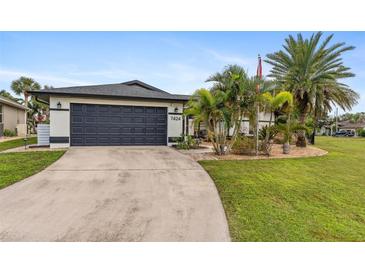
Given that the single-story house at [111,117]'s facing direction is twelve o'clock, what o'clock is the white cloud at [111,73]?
The white cloud is roughly at 6 o'clock from the single-story house.

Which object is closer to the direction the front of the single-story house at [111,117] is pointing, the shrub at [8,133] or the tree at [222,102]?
the tree

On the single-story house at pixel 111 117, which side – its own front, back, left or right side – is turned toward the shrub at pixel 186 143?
left

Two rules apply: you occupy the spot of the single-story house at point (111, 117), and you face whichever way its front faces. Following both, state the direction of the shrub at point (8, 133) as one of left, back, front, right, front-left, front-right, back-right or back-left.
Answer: back-right

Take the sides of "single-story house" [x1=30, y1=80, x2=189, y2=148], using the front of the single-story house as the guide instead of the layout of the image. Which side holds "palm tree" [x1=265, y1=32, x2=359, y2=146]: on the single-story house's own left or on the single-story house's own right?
on the single-story house's own left

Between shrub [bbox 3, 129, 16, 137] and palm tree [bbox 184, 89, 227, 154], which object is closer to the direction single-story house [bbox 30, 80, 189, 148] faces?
the palm tree

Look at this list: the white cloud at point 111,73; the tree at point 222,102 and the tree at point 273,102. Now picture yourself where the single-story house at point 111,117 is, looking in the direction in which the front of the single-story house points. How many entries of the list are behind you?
1

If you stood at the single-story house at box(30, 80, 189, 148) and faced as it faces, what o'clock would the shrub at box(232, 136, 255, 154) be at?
The shrub is roughly at 10 o'clock from the single-story house.

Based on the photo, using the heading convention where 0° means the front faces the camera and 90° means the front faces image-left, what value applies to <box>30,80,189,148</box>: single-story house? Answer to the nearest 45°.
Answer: approximately 0°

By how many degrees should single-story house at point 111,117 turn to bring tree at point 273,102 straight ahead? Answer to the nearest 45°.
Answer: approximately 45° to its left

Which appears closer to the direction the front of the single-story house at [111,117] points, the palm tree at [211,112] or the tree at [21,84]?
the palm tree

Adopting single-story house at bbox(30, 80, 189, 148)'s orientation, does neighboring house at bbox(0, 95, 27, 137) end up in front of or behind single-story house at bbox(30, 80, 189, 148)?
behind

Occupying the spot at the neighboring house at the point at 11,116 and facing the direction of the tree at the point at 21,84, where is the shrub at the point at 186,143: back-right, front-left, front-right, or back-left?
back-right
